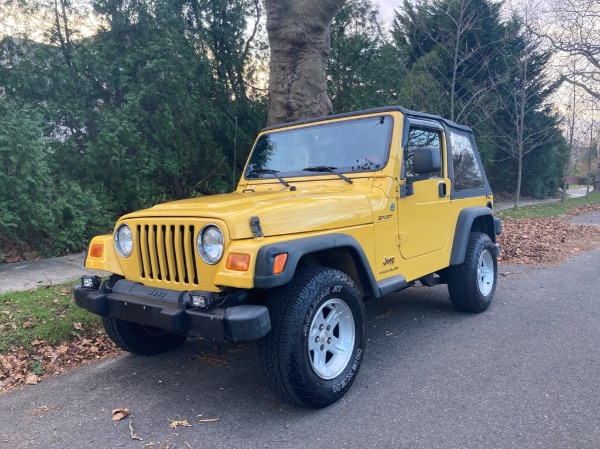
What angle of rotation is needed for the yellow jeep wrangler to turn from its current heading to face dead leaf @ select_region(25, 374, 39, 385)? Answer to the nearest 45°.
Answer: approximately 45° to its right

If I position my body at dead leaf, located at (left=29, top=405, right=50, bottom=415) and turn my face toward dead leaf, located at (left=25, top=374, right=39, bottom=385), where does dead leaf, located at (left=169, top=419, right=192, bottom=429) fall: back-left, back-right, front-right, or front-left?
back-right

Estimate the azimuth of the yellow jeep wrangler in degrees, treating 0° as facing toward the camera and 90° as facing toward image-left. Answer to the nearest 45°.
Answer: approximately 45°
